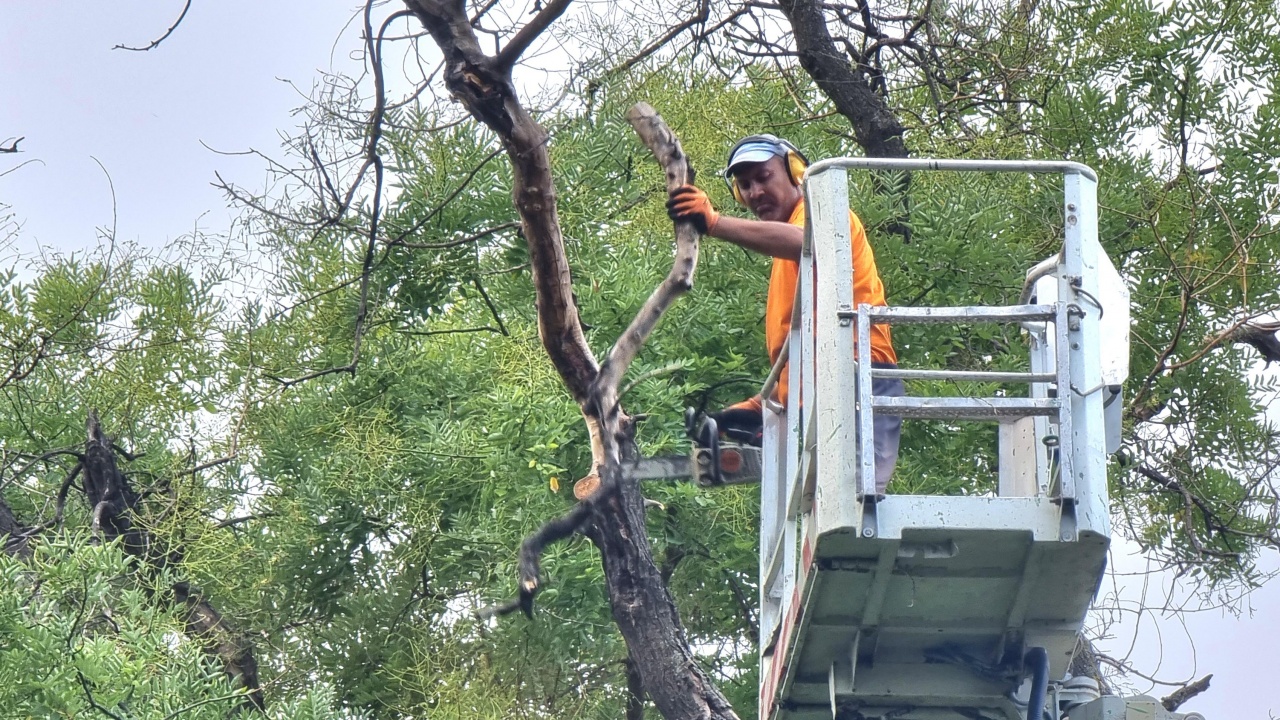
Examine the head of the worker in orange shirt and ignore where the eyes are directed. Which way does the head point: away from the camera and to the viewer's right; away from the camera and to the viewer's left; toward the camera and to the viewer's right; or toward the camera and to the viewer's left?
toward the camera and to the viewer's left

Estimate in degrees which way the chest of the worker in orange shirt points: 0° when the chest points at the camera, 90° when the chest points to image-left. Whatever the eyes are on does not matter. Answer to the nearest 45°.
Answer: approximately 45°
